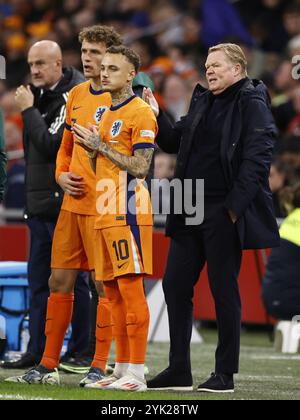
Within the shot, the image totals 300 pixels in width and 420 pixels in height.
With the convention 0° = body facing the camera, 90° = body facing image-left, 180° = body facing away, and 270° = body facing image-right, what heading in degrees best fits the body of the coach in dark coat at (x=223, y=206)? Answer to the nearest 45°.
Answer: approximately 45°

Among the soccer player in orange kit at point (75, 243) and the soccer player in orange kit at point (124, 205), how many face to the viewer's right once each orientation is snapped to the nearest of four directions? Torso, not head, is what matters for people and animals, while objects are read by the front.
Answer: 0

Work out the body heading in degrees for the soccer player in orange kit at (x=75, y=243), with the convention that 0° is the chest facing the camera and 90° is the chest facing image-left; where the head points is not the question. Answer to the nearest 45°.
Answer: approximately 45°

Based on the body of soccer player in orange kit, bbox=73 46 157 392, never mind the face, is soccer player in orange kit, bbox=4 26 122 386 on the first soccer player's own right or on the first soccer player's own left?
on the first soccer player's own right

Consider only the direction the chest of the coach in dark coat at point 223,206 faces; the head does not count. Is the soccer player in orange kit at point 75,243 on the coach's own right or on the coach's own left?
on the coach's own right

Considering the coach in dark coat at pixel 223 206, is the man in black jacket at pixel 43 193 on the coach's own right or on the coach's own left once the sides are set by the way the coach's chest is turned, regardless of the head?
on the coach's own right

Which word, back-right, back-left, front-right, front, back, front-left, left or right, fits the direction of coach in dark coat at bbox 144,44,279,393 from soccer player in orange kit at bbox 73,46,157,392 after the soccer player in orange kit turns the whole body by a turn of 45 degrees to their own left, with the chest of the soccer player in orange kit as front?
left

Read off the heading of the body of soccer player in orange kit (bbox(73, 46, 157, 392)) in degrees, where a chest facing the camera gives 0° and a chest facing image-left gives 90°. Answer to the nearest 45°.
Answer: approximately 45°

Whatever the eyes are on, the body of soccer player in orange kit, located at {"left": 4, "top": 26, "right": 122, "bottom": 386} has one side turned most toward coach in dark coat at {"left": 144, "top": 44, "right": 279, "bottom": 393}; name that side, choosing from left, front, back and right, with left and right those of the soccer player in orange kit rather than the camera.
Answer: left
